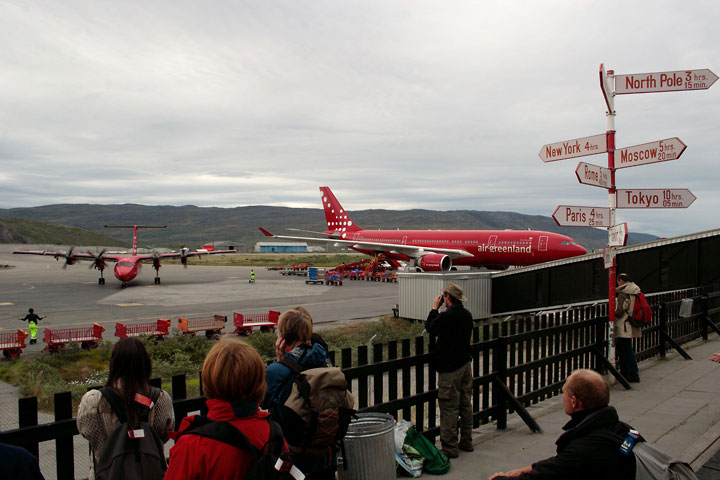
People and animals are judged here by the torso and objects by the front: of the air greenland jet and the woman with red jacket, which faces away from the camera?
the woman with red jacket

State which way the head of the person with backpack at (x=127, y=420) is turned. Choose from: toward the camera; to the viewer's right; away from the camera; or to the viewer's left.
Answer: away from the camera

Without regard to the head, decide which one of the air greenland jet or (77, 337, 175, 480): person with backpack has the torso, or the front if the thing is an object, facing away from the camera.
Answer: the person with backpack

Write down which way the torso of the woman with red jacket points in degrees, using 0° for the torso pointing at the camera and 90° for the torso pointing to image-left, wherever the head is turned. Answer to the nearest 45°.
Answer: approximately 180°

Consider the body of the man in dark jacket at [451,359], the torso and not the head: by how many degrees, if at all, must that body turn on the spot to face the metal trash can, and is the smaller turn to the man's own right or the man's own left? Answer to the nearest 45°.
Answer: approximately 90° to the man's own left

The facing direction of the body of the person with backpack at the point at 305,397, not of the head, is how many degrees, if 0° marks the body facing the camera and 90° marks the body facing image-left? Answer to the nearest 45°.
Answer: approximately 135°

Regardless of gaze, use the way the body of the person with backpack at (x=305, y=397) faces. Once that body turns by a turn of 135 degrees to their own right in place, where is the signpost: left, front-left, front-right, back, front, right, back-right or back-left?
front-left

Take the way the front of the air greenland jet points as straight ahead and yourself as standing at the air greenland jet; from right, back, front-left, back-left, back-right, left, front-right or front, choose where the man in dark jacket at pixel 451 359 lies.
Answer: front-right

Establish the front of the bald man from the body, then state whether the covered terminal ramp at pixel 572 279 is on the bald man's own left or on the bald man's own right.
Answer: on the bald man's own right

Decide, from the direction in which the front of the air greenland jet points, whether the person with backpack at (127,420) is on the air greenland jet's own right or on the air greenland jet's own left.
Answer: on the air greenland jet's own right

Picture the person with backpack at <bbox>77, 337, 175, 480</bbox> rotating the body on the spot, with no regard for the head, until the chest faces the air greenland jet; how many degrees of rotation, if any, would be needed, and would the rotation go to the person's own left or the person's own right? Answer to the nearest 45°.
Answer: approximately 45° to the person's own right

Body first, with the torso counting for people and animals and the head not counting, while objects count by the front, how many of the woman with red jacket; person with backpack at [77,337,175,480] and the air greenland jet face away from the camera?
2
